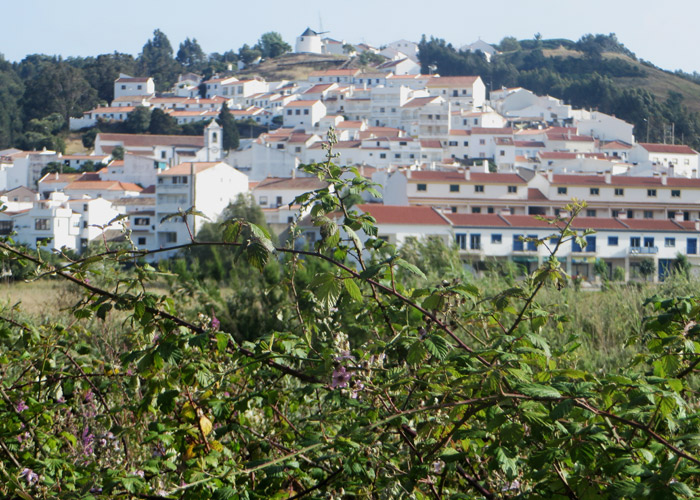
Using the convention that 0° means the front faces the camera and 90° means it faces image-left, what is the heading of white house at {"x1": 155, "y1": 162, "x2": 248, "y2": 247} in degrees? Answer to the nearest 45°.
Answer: approximately 45°

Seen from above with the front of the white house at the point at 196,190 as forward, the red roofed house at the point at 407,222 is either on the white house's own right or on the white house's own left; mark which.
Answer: on the white house's own left
